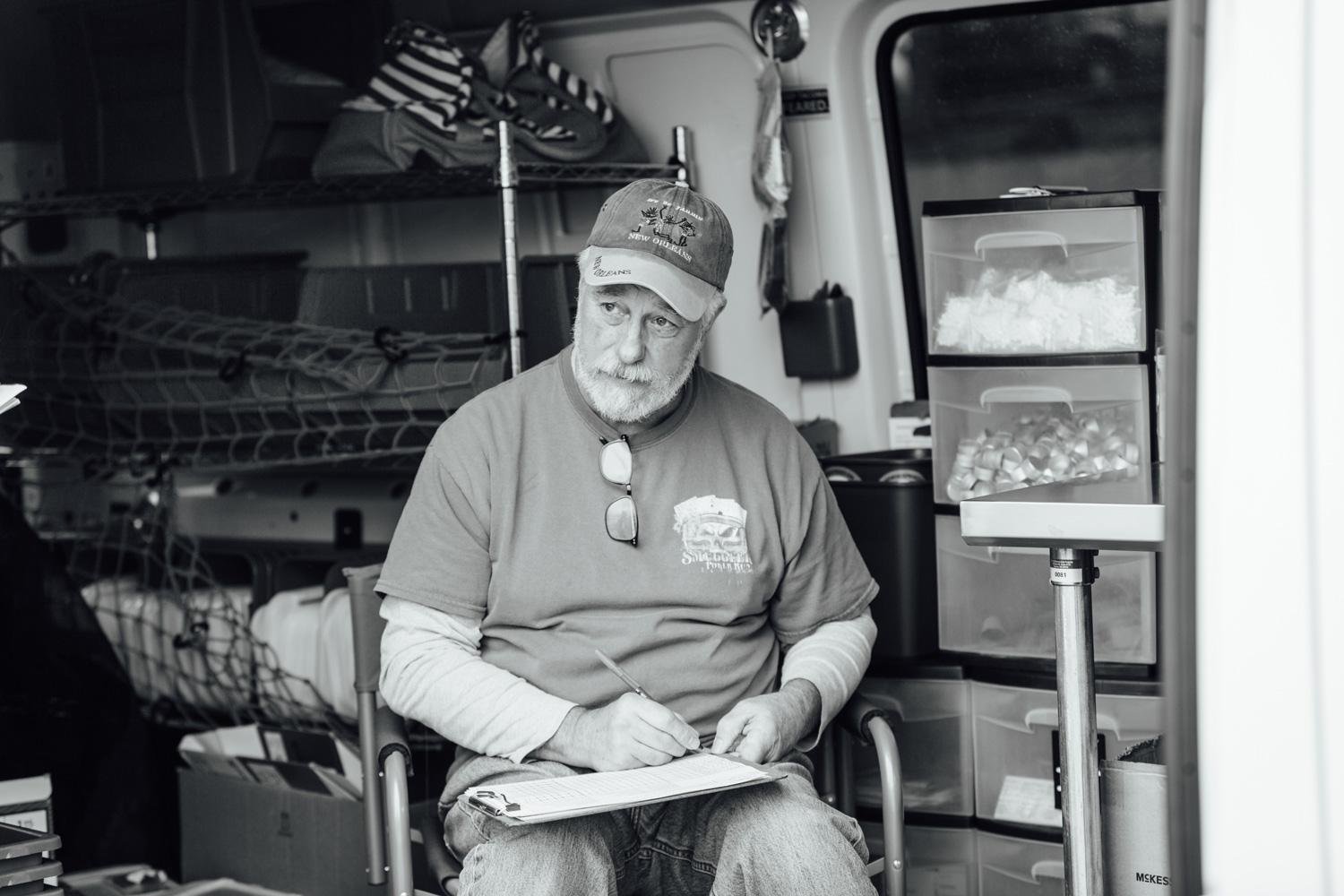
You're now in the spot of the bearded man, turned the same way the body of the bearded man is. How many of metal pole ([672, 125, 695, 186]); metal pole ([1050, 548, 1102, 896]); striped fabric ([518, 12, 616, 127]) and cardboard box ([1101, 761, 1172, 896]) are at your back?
2

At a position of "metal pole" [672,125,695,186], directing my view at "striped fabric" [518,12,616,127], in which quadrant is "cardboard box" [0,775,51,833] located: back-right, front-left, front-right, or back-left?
front-left

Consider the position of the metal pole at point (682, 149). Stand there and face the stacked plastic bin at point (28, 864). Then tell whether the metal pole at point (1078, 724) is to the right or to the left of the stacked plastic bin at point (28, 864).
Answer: left

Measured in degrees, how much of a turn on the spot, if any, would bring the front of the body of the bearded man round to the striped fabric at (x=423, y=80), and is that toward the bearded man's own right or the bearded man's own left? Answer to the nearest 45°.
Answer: approximately 180°

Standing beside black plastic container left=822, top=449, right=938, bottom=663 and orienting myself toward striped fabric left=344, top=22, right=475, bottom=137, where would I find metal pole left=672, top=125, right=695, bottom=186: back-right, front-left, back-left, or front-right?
front-right

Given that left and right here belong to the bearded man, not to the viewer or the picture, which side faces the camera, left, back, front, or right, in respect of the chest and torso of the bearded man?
front

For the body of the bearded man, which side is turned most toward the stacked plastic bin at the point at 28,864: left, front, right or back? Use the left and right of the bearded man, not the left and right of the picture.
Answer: right

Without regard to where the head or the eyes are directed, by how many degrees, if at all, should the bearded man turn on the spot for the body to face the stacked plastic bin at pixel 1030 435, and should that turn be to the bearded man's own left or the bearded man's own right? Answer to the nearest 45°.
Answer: approximately 135° to the bearded man's own left

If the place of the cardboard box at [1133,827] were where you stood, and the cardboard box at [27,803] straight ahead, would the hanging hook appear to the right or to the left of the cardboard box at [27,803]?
right

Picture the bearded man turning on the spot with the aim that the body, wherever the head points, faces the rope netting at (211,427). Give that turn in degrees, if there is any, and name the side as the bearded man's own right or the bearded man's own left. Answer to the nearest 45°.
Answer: approximately 135° to the bearded man's own right

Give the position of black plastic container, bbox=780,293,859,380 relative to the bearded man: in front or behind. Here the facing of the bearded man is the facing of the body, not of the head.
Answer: behind

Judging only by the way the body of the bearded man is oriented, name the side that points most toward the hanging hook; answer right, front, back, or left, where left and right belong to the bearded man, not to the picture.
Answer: back

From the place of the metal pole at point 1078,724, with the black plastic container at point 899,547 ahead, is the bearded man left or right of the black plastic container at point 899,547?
left

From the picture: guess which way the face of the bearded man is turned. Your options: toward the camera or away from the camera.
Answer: toward the camera

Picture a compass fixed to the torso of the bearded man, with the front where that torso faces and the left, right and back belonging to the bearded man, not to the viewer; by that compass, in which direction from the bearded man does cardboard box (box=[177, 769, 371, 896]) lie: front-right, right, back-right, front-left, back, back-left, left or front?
back-right

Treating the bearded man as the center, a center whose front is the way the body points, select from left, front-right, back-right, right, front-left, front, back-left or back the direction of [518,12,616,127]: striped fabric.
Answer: back
